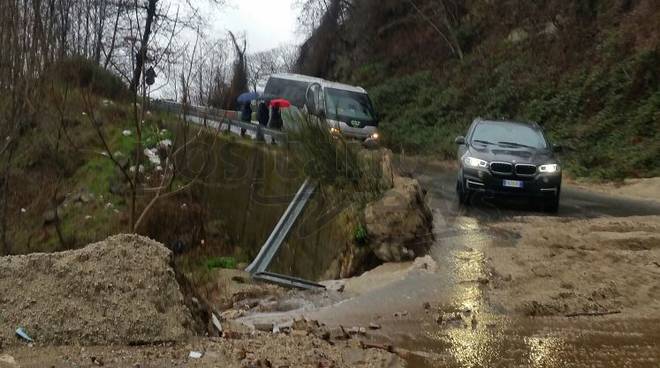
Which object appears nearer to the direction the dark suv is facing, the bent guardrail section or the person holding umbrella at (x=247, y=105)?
the bent guardrail section

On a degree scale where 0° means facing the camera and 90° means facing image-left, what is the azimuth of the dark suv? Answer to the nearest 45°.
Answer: approximately 0°

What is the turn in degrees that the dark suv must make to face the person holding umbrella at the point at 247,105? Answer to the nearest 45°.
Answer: approximately 135° to its right

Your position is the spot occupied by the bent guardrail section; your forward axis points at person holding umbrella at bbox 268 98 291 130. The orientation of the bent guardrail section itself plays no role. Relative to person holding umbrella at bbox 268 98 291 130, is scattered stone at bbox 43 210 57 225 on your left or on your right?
left

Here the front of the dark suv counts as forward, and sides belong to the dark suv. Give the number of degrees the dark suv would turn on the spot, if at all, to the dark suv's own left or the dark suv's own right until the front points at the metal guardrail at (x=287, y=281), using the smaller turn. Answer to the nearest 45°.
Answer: approximately 45° to the dark suv's own right

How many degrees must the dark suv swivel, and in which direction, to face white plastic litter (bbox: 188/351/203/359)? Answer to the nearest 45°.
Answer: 0° — it already faces it

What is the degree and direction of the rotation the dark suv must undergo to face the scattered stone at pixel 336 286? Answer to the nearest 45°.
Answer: approximately 45° to its right

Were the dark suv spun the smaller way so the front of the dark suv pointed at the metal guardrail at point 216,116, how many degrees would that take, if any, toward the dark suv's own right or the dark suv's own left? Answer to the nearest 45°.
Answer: approximately 90° to the dark suv's own right

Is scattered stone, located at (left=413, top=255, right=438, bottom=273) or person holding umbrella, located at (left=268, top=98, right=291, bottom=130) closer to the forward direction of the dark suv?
the scattered stone
